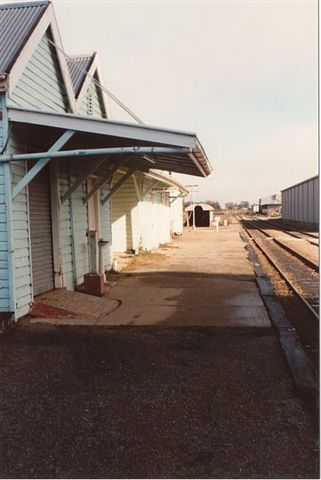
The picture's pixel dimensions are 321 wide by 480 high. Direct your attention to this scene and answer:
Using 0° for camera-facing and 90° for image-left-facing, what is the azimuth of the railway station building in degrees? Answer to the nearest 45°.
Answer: approximately 270°

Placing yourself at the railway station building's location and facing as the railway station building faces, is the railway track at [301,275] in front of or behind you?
in front
